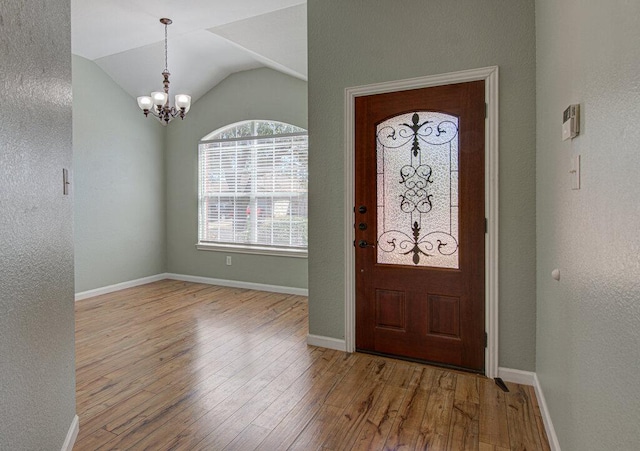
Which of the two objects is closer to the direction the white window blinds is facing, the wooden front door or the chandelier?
the chandelier

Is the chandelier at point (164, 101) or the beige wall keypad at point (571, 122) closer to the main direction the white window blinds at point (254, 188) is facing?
the chandelier

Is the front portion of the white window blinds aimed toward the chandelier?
yes

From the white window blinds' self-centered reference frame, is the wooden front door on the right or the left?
on its left

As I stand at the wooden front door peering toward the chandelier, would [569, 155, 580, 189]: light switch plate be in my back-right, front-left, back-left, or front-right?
back-left

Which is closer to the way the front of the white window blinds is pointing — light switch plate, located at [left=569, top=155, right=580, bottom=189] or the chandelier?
the chandelier

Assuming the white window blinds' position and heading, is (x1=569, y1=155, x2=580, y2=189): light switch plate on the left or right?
on its left

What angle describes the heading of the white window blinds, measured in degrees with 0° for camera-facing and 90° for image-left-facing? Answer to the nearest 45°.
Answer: approximately 45°
